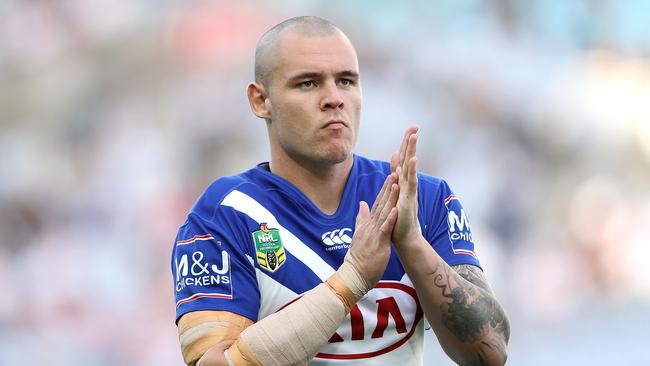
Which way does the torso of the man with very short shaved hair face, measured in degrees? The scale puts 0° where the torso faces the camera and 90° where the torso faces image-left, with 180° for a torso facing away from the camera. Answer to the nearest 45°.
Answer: approximately 315°
